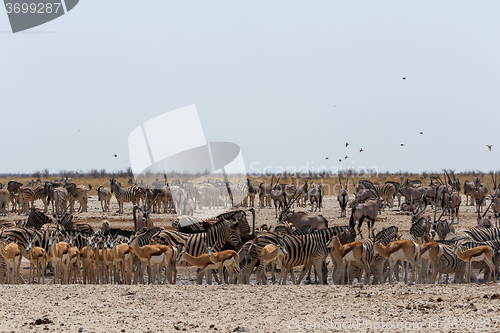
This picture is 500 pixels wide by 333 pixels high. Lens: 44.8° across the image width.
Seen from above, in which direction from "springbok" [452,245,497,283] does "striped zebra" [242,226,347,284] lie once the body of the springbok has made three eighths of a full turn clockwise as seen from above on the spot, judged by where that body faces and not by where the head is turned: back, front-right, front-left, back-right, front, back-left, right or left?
back-left

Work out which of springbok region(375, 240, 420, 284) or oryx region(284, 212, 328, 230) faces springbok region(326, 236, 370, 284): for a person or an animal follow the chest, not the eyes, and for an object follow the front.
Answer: springbok region(375, 240, 420, 284)

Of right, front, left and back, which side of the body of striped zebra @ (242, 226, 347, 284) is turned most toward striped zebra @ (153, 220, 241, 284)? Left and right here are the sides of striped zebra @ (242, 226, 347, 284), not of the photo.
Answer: back

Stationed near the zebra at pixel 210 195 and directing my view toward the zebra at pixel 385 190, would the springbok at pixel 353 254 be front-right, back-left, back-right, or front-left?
front-right

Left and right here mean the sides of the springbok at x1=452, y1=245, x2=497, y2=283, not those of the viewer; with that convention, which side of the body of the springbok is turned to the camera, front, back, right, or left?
left

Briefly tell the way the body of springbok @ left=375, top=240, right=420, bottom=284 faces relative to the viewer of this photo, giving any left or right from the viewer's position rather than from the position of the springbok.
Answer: facing to the left of the viewer

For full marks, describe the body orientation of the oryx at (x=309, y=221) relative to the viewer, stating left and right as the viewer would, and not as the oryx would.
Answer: facing to the left of the viewer
